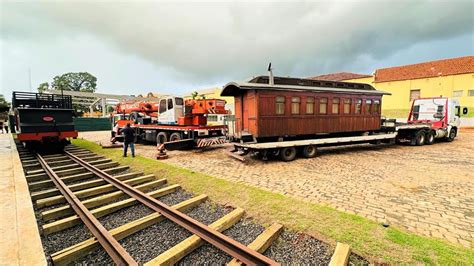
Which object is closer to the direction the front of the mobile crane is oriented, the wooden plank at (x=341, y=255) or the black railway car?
the black railway car

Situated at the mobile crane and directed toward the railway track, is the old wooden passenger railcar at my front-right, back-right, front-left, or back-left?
front-left

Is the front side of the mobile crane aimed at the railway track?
no

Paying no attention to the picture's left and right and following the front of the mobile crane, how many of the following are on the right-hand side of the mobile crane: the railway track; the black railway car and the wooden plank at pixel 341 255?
0

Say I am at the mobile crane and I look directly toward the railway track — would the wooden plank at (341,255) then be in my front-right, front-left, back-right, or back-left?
front-left

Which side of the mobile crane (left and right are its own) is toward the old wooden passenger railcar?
back

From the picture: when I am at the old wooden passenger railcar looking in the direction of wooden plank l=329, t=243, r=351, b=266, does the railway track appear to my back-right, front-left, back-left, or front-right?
front-right

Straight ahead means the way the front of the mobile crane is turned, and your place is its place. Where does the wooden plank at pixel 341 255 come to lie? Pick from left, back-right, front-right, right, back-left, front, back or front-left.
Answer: back-left

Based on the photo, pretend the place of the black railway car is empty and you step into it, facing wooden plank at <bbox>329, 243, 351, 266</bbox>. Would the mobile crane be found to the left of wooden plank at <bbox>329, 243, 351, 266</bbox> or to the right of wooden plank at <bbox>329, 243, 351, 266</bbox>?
left

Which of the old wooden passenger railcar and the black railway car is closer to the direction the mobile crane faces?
the black railway car

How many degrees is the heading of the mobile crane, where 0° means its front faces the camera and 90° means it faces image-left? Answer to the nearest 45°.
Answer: approximately 135°

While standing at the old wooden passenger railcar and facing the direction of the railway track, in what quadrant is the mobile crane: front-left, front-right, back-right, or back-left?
front-right

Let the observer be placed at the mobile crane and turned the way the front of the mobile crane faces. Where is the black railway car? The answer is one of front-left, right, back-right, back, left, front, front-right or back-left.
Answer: front-left

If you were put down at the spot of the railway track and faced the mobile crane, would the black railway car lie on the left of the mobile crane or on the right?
left

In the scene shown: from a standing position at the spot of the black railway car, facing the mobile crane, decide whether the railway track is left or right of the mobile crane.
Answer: right

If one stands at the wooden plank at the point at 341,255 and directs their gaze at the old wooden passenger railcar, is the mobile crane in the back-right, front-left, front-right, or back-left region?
front-left
